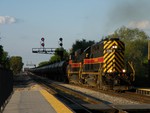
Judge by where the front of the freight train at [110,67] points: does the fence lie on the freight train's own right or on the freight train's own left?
on the freight train's own right

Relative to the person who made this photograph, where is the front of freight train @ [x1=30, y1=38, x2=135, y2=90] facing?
facing the viewer and to the right of the viewer
